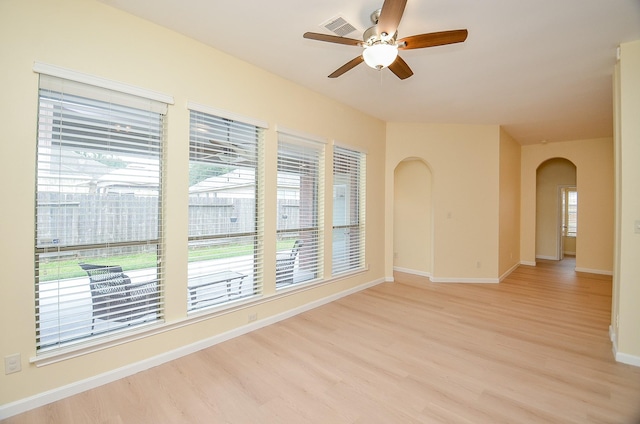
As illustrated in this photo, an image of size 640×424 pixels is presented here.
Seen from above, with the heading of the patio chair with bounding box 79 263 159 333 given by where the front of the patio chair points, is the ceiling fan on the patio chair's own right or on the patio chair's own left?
on the patio chair's own right

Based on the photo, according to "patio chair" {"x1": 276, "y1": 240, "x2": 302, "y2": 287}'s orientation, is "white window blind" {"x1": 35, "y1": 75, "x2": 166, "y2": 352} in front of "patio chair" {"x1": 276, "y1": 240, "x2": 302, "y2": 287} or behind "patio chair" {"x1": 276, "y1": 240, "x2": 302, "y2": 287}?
in front

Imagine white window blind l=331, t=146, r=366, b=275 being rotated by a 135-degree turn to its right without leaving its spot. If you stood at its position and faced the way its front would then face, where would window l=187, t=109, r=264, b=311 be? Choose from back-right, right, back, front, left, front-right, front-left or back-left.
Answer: front-left

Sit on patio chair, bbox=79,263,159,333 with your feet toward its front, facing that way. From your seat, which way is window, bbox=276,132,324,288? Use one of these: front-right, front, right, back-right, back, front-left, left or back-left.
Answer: front-right

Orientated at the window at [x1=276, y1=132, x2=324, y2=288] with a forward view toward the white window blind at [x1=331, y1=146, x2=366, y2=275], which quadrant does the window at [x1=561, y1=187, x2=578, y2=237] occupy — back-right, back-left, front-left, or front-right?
front-right

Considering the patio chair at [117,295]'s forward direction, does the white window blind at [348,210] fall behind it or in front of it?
in front

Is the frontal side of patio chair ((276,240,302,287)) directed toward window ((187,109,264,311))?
yes

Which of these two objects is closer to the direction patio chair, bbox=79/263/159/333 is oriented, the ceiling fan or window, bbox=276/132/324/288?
the window

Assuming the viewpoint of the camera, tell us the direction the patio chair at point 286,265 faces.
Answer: facing the viewer and to the left of the viewer

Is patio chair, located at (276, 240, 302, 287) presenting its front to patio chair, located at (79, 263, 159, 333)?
yes

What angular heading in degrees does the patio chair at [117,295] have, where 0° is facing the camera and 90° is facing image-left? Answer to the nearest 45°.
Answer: approximately 225°

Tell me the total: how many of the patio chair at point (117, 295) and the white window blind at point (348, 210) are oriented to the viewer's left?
0

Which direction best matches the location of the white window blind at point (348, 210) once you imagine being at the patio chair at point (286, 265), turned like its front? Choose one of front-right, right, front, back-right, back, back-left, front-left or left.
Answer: back

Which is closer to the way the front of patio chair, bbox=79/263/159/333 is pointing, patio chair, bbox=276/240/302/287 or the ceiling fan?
the patio chair

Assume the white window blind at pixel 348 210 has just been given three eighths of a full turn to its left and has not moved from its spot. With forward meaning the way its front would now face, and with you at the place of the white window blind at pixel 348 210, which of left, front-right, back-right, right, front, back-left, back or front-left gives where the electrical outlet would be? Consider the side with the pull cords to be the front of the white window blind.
back-left

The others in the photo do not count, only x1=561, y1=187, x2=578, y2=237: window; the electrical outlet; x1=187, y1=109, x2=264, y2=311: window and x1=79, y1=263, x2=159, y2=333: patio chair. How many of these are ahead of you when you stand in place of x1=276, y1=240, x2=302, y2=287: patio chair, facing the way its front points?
3
